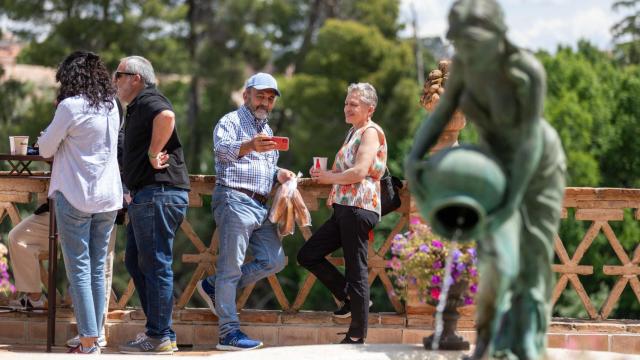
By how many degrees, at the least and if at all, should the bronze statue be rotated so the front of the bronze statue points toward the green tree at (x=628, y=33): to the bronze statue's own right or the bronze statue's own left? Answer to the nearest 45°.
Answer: approximately 135° to the bronze statue's own right

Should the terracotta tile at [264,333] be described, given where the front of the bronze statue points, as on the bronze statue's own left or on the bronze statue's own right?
on the bronze statue's own right

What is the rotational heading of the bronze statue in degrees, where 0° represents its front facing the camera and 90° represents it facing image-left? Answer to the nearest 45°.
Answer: approximately 45°

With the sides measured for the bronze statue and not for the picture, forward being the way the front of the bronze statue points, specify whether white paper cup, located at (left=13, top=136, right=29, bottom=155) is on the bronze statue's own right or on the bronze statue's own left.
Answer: on the bronze statue's own right
